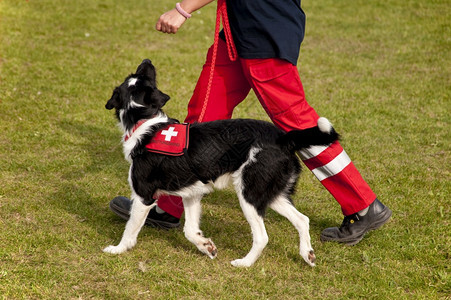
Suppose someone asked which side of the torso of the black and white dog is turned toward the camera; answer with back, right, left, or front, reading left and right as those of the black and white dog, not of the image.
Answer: left
